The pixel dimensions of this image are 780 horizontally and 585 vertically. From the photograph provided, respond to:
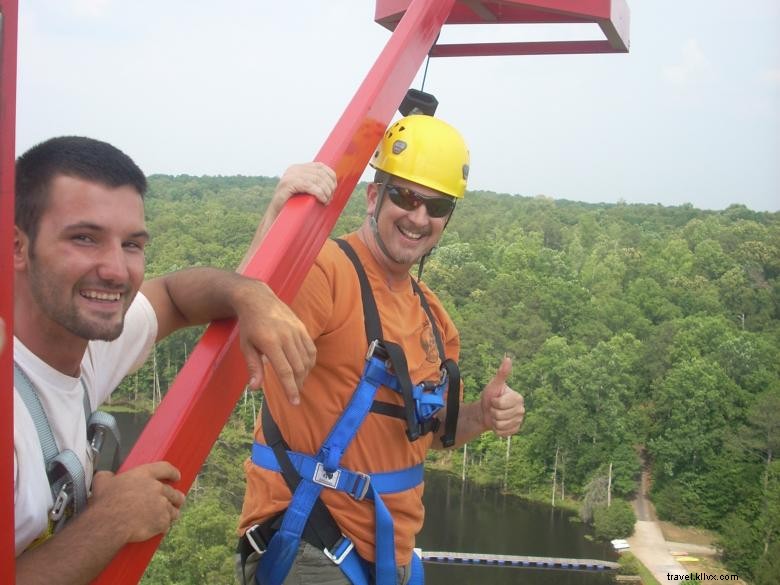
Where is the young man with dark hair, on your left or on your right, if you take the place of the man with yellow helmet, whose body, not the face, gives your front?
on your right

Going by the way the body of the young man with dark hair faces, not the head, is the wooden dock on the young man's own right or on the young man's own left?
on the young man's own left

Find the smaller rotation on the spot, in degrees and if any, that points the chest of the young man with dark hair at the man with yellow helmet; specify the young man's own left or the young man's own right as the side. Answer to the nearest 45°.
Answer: approximately 90° to the young man's own left

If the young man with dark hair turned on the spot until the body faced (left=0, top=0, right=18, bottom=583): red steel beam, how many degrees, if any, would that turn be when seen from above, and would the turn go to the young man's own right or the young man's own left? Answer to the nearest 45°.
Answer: approximately 45° to the young man's own right

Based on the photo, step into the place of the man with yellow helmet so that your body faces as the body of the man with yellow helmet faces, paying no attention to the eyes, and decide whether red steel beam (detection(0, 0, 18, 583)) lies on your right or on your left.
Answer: on your right

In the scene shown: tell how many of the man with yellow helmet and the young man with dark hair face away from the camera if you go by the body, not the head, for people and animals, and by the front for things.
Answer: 0

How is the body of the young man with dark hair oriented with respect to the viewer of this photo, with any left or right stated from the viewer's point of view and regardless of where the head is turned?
facing the viewer and to the right of the viewer

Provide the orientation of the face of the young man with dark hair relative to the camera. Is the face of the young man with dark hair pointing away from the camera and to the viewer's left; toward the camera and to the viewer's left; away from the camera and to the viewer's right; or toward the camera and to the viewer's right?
toward the camera and to the viewer's right
